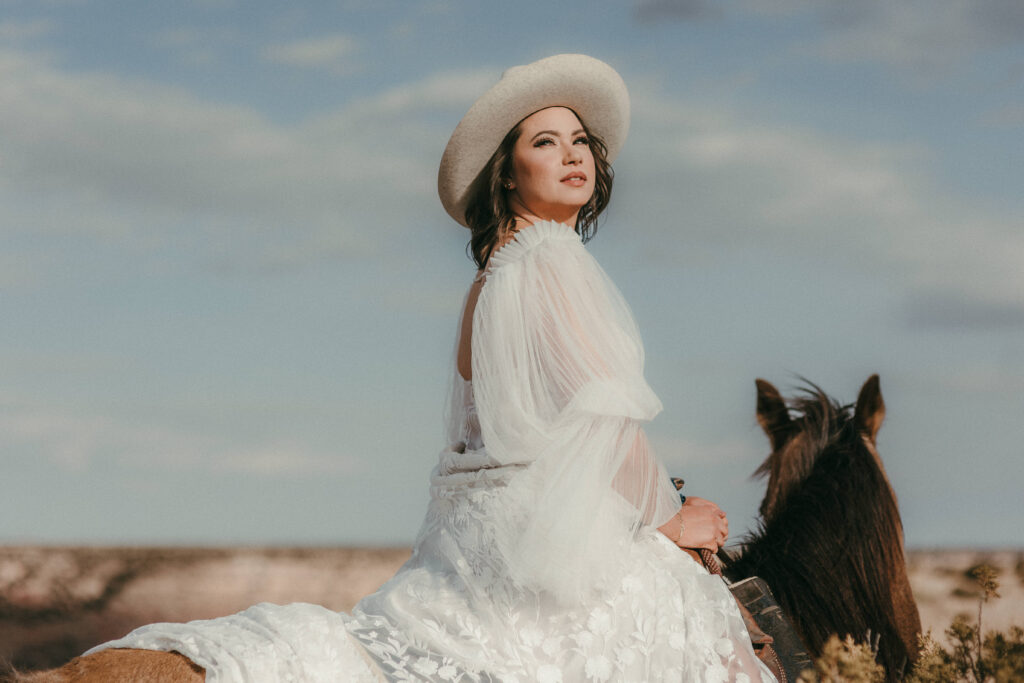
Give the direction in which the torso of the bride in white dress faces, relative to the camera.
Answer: to the viewer's right

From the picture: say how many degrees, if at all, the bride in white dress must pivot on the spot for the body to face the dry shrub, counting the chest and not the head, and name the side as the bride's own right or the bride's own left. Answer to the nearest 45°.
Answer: approximately 45° to the bride's own right
